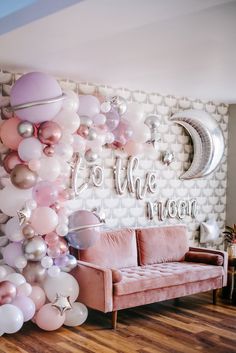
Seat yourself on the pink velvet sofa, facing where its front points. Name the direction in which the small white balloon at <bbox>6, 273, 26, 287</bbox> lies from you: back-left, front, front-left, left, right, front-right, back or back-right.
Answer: right

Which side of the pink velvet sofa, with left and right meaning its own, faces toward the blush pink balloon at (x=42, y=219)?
right

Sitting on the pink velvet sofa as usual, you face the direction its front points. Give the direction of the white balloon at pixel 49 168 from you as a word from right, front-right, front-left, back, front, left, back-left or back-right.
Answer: right

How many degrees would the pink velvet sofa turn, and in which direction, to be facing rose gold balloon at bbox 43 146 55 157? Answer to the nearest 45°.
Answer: approximately 90° to its right

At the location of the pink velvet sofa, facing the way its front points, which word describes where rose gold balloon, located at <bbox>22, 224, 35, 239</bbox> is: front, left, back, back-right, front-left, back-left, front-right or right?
right

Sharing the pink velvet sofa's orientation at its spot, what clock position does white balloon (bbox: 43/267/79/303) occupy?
The white balloon is roughly at 3 o'clock from the pink velvet sofa.

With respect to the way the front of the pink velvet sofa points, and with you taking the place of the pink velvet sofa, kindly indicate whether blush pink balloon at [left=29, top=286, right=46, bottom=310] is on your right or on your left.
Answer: on your right

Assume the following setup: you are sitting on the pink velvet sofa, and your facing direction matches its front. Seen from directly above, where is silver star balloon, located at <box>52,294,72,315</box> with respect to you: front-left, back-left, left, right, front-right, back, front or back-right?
right

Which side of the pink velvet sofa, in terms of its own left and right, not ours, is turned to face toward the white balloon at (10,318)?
right

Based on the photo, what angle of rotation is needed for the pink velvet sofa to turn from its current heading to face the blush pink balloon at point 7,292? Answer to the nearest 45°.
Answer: approximately 90° to its right
